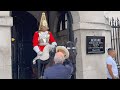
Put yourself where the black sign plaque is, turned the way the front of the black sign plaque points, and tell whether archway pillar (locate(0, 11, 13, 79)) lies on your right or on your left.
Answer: on your right

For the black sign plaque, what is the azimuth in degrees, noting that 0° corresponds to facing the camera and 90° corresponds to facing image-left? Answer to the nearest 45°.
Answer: approximately 0°
